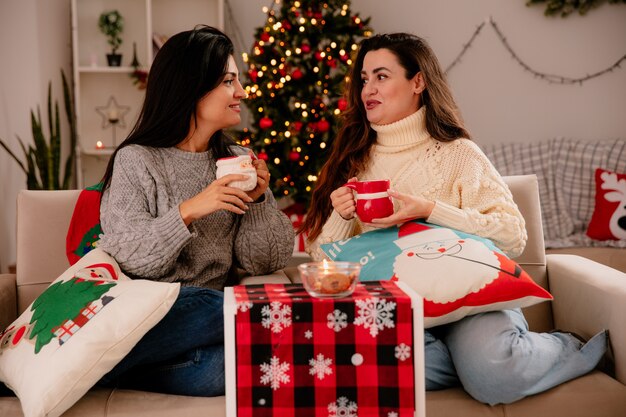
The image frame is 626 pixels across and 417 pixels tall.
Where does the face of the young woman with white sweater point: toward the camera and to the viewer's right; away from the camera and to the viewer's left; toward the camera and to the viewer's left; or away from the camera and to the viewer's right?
toward the camera and to the viewer's left

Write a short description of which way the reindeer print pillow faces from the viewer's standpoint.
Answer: facing the viewer

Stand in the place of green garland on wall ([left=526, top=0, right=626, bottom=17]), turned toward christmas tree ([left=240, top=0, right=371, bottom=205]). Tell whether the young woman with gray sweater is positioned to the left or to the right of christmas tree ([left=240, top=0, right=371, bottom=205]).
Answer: left

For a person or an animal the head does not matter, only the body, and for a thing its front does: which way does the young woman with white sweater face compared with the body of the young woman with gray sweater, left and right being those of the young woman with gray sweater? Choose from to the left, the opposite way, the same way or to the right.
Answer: to the right

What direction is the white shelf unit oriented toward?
toward the camera

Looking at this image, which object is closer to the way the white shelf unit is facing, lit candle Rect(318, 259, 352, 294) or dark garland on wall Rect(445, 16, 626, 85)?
the lit candle

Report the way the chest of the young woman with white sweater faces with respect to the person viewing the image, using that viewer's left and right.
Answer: facing the viewer and to the left of the viewer

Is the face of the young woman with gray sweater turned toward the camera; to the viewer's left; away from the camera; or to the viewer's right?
to the viewer's right

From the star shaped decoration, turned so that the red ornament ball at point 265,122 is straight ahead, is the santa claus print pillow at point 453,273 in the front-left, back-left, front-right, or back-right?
front-right

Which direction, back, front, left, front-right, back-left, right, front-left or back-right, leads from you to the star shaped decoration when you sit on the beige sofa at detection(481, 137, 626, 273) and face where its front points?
right

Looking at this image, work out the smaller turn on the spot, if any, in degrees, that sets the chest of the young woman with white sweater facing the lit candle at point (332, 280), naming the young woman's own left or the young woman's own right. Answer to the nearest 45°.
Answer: approximately 45° to the young woman's own left

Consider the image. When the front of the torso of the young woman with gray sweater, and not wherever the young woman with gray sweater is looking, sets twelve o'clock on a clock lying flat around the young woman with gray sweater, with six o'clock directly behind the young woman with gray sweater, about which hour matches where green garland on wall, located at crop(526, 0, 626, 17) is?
The green garland on wall is roughly at 9 o'clock from the young woman with gray sweater.

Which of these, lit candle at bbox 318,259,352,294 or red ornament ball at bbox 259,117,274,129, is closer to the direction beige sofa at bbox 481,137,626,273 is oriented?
the lit candle

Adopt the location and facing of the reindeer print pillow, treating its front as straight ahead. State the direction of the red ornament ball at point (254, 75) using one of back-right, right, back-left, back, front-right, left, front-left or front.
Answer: right
